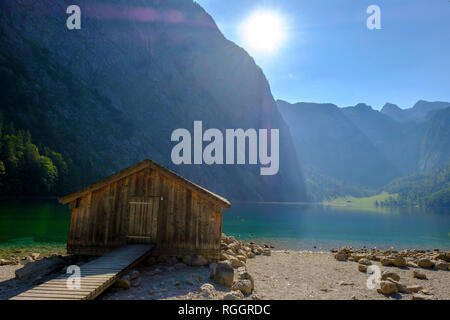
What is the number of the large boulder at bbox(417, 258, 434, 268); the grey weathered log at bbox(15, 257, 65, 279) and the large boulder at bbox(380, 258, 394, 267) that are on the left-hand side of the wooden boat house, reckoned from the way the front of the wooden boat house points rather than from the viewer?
2

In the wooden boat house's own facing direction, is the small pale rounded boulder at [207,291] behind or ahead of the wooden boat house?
ahead

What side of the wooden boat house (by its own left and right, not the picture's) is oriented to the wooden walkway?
front

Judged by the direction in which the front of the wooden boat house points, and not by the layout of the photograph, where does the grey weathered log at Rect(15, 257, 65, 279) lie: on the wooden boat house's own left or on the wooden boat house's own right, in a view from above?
on the wooden boat house's own right

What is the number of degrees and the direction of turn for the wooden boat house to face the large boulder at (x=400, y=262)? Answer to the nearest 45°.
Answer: approximately 90° to its left

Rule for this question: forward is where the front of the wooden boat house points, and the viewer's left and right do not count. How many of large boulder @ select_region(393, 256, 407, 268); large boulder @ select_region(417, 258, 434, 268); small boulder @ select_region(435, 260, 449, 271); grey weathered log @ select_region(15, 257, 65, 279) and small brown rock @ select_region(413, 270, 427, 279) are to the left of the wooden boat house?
4

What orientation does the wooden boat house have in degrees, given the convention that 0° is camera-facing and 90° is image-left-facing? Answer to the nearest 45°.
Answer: approximately 0°

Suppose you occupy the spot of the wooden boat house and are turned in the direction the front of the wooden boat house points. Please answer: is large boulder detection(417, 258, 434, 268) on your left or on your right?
on your left

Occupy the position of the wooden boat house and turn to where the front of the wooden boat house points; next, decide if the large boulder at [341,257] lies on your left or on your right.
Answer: on your left

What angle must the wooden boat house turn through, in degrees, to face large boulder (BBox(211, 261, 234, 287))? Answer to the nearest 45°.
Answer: approximately 45° to its left

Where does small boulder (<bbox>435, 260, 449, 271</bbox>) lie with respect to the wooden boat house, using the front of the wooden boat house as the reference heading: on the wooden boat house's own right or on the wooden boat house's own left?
on the wooden boat house's own left

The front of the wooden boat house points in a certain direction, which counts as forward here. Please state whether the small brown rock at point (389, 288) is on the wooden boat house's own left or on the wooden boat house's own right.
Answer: on the wooden boat house's own left
